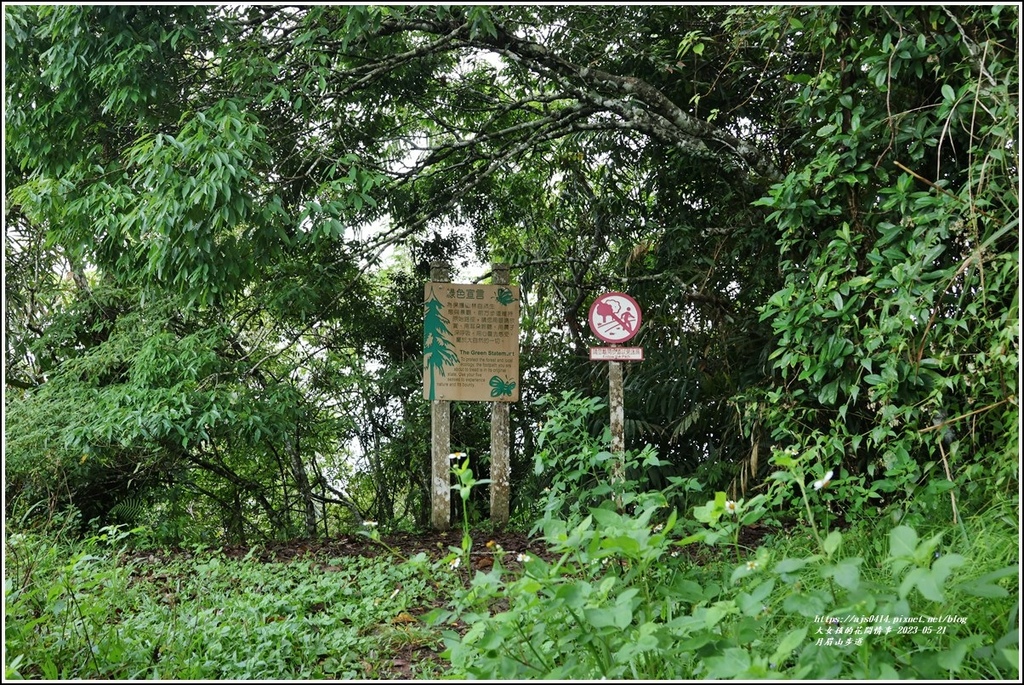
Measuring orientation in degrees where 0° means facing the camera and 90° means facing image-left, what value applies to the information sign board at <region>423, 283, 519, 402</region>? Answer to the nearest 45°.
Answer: approximately 0°

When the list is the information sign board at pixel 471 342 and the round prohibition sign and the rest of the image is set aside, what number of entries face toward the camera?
2

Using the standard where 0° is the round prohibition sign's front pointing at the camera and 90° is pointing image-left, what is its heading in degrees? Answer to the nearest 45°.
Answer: approximately 0°
